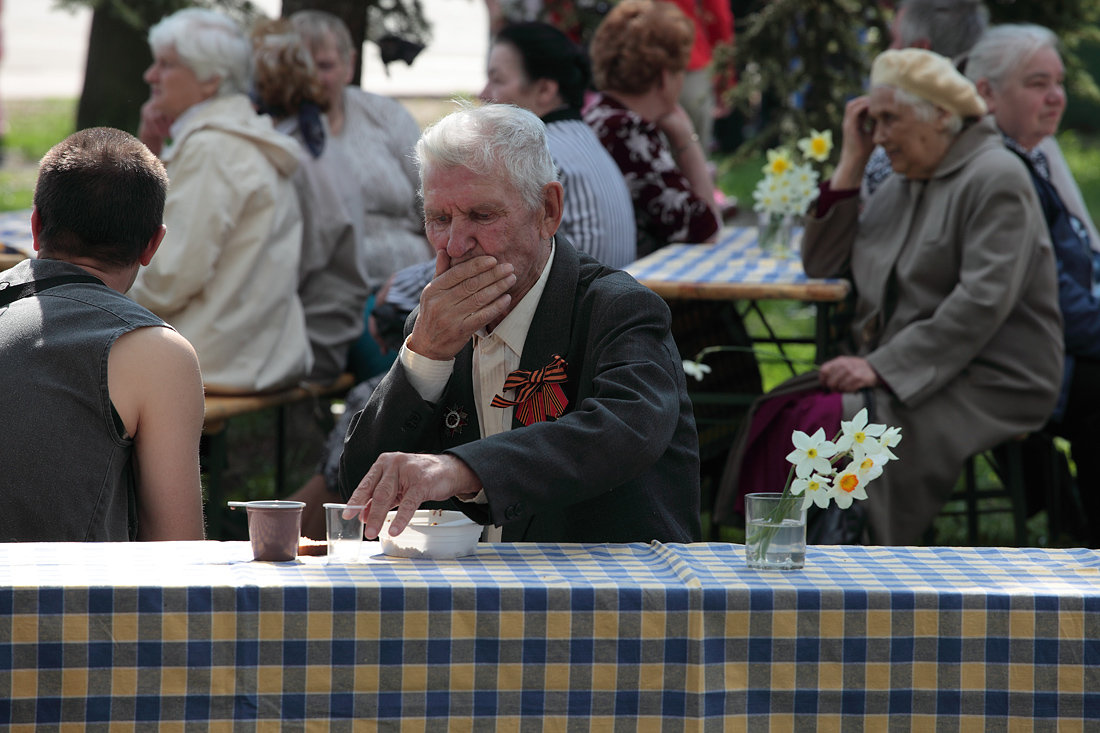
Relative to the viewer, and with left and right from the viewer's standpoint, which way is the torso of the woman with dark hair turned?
facing to the left of the viewer

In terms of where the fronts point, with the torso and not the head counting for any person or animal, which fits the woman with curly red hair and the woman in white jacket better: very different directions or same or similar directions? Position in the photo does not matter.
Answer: very different directions

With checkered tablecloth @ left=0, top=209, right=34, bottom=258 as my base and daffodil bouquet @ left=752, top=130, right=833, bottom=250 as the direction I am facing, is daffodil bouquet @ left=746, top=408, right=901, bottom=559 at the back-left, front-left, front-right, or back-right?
front-right

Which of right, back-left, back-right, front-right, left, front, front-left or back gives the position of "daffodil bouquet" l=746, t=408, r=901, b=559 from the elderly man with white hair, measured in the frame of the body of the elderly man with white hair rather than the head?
left

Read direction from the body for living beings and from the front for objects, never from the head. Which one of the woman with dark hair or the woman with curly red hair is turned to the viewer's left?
the woman with dark hair

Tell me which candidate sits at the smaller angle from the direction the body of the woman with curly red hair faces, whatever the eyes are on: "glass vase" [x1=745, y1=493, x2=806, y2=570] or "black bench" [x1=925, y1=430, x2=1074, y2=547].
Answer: the black bench

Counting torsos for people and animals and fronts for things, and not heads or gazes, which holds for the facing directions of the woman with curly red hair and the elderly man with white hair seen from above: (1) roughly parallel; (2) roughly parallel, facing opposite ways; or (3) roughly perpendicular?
roughly parallel, facing opposite ways

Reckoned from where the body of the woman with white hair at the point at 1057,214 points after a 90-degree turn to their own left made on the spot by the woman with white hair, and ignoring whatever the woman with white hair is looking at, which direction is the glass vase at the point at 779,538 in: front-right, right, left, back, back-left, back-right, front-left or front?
back-right

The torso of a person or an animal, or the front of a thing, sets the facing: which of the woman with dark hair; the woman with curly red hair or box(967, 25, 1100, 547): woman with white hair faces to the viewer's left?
the woman with dark hair

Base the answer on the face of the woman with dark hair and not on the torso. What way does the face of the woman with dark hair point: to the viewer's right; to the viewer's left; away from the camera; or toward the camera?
to the viewer's left

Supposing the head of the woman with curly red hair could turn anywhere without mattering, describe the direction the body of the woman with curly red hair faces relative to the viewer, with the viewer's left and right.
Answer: facing away from the viewer and to the right of the viewer

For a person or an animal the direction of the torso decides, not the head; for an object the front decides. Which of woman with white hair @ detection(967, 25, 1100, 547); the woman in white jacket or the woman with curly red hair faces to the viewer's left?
the woman in white jacket

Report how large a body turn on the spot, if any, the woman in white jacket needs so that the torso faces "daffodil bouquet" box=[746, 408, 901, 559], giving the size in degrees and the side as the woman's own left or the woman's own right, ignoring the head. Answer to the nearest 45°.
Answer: approximately 90° to the woman's own left

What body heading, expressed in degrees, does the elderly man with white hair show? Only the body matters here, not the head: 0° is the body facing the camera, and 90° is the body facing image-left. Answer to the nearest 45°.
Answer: approximately 45°

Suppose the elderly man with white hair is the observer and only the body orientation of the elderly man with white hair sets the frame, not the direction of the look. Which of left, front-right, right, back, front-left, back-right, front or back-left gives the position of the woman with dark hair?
back-right
